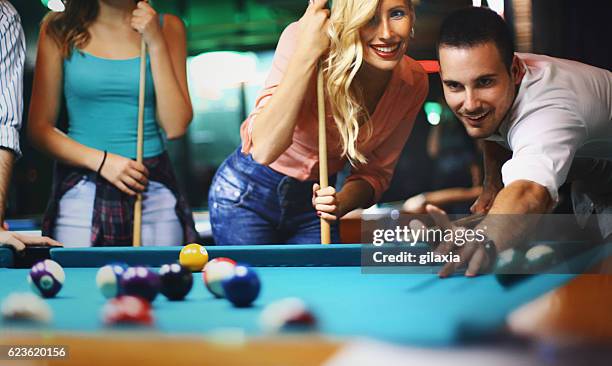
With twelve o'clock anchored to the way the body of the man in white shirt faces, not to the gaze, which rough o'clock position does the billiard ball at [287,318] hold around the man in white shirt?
The billiard ball is roughly at 11 o'clock from the man in white shirt.

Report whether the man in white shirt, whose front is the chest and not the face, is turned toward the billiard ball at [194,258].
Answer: yes

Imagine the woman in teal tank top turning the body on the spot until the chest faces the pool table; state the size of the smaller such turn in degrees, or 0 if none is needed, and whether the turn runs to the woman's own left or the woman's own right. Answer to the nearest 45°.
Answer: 0° — they already face it

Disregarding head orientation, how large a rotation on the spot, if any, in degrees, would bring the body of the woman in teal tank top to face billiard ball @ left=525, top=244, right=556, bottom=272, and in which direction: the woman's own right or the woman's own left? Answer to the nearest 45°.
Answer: approximately 45° to the woman's own left

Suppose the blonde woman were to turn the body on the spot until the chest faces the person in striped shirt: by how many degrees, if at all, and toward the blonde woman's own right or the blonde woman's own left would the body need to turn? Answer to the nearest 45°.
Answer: approximately 135° to the blonde woman's own right

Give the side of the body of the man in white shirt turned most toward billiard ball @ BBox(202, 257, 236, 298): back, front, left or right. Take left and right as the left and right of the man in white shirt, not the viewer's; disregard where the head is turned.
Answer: front

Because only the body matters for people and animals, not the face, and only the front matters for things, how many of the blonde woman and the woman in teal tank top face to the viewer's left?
0

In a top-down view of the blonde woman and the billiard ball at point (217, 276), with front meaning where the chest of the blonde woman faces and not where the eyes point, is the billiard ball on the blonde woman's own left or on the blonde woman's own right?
on the blonde woman's own right

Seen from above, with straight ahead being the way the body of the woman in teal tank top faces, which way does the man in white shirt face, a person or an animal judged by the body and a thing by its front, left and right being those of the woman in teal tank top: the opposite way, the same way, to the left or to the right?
to the right

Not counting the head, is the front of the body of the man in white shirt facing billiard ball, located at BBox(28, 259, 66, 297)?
yes

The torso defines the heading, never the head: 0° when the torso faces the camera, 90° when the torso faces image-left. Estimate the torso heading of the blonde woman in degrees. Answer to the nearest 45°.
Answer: approximately 315°

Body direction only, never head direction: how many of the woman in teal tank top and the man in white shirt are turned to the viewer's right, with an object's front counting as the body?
0

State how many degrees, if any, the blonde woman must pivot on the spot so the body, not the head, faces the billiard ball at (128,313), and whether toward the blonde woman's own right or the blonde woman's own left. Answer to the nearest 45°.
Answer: approximately 45° to the blonde woman's own right

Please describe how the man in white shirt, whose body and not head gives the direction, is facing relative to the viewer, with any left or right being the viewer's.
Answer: facing the viewer and to the left of the viewer

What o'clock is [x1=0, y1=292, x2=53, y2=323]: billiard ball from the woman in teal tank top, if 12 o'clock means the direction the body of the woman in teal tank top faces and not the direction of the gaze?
The billiard ball is roughly at 12 o'clock from the woman in teal tank top.

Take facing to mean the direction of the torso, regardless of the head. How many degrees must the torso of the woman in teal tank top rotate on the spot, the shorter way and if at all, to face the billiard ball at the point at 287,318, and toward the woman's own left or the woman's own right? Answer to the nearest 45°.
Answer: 0° — they already face it
